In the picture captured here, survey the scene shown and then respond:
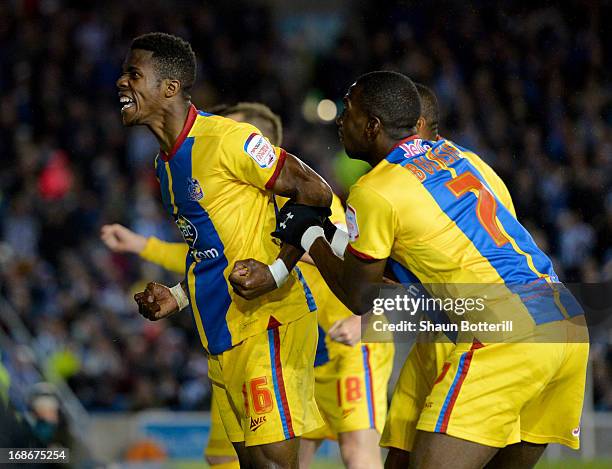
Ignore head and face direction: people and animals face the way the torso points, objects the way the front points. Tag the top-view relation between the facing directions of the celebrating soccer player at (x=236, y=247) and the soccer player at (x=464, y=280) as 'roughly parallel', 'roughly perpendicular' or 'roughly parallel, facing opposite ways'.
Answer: roughly perpendicular

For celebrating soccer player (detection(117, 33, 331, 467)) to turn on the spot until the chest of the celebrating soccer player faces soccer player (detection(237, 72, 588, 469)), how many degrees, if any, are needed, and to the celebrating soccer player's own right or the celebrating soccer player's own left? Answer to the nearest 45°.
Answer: approximately 90° to the celebrating soccer player's own left

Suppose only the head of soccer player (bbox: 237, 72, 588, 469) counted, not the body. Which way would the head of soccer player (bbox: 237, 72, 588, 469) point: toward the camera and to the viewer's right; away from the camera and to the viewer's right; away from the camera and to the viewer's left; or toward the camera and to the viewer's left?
away from the camera and to the viewer's left

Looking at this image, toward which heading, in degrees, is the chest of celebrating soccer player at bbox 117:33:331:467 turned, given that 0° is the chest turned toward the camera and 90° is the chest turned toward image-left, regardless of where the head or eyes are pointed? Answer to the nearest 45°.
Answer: approximately 45°

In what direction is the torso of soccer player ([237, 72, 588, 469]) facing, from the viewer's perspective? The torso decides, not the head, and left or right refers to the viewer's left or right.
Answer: facing away from the viewer and to the left of the viewer
